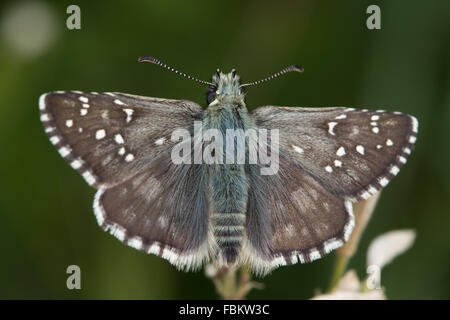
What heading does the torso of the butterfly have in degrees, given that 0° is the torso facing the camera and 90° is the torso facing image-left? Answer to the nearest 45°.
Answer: approximately 180°
